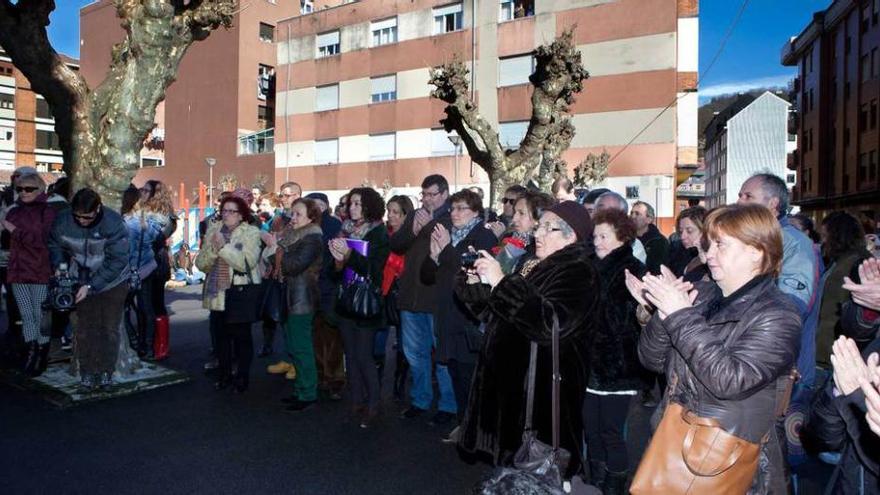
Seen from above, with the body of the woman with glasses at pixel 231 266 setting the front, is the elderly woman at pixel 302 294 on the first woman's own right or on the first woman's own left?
on the first woman's own left

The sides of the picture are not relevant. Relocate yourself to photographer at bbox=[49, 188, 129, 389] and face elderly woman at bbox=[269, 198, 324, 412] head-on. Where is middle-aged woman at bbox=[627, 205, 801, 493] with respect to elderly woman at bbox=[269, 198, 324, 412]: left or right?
right

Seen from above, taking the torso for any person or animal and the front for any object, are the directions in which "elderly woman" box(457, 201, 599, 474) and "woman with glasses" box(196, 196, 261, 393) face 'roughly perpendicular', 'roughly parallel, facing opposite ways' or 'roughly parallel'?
roughly perpendicular

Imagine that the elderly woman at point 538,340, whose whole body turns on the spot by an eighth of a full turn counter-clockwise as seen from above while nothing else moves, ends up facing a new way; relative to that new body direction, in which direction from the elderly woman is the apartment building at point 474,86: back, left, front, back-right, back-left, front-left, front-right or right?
back-right

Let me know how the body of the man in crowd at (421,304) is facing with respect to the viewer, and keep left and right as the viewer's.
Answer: facing the viewer and to the left of the viewer

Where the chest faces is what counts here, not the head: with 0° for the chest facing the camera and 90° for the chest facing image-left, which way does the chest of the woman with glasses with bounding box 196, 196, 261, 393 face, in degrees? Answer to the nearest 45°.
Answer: approximately 45°

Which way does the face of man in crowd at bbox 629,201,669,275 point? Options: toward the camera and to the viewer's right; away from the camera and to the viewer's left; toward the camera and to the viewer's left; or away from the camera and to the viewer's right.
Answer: toward the camera and to the viewer's left

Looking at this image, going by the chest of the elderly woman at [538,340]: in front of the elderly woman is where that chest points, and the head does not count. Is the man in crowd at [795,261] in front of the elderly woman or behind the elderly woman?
behind

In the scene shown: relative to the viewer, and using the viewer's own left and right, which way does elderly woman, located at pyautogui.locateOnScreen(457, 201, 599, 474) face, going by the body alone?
facing to the left of the viewer
